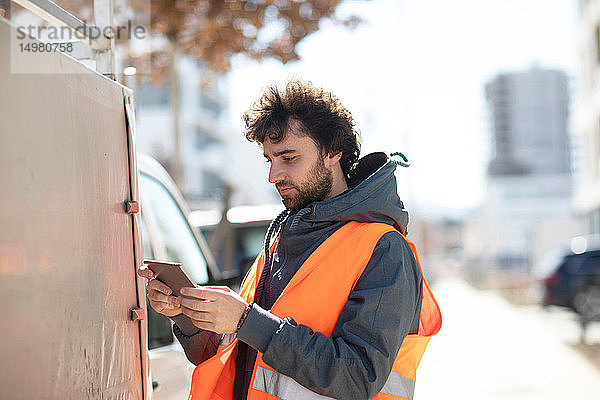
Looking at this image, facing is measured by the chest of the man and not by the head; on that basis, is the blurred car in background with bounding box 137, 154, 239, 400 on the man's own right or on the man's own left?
on the man's own right

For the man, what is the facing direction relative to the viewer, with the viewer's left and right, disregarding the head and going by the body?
facing the viewer and to the left of the viewer

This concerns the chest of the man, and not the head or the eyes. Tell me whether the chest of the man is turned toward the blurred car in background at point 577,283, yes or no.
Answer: no

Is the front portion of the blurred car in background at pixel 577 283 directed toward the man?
no

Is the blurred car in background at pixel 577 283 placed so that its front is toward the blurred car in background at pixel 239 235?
no

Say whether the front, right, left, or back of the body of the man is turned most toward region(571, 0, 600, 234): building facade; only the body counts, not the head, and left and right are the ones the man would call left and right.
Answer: back
